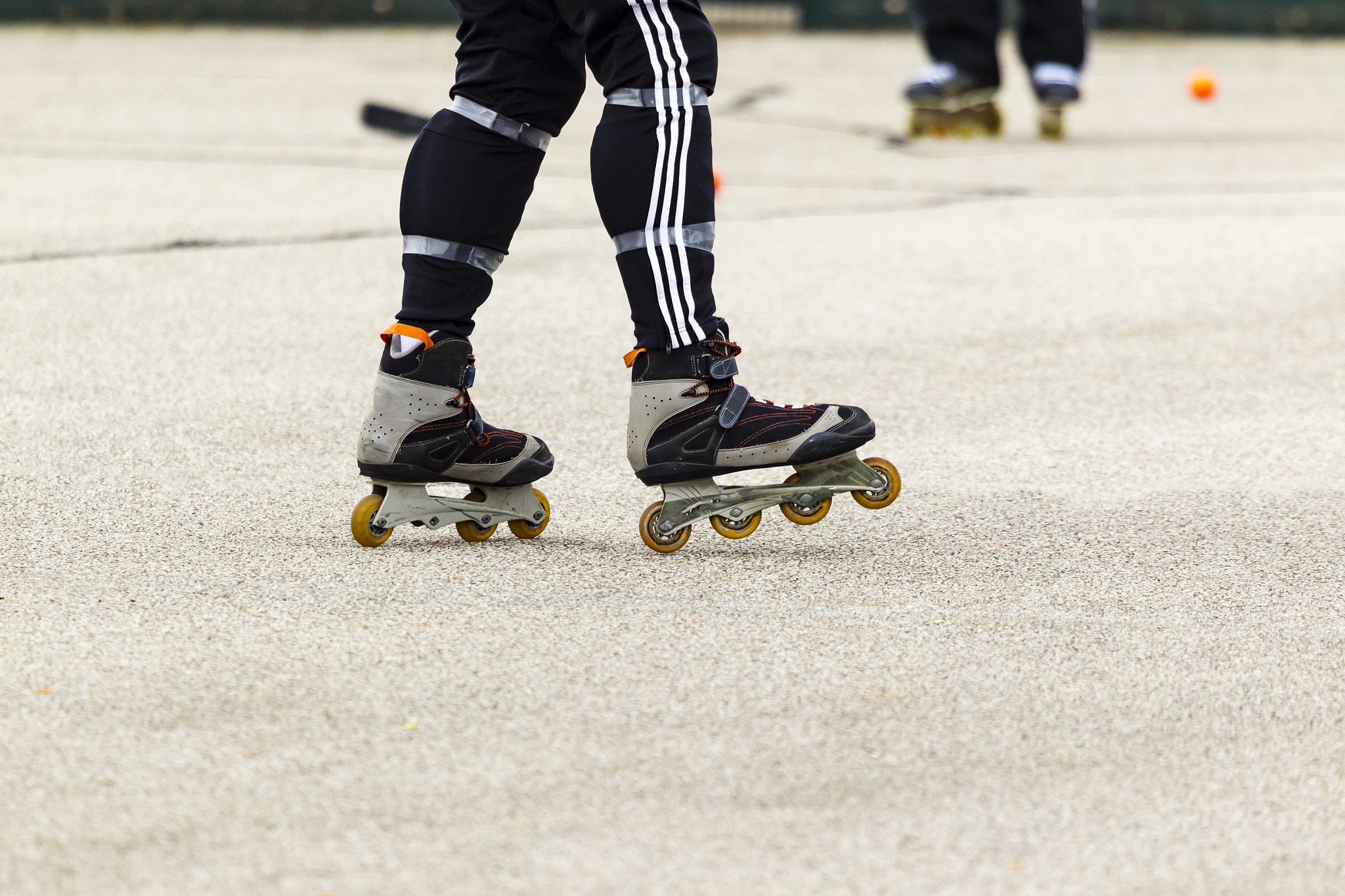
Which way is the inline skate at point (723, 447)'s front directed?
to the viewer's right

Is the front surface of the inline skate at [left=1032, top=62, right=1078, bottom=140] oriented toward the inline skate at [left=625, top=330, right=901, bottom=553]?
yes

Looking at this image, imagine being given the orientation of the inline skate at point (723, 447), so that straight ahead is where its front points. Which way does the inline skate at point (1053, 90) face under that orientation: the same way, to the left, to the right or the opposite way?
to the right

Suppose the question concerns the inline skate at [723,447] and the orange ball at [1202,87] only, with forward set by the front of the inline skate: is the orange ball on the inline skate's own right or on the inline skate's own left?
on the inline skate's own left

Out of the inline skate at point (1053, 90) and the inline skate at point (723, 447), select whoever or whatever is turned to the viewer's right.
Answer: the inline skate at point (723, 447)

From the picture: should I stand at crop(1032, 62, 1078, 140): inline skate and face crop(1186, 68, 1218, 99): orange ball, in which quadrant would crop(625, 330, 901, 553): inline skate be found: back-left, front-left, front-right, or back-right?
back-right

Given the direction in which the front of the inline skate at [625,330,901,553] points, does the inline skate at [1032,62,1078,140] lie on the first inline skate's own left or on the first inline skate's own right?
on the first inline skate's own left

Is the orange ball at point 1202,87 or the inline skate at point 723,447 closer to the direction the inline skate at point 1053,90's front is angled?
the inline skate

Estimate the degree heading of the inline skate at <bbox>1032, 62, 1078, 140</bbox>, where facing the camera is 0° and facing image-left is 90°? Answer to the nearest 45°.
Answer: approximately 0°

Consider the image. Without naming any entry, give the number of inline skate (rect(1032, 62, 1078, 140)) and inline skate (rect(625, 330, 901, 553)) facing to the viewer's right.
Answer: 1
